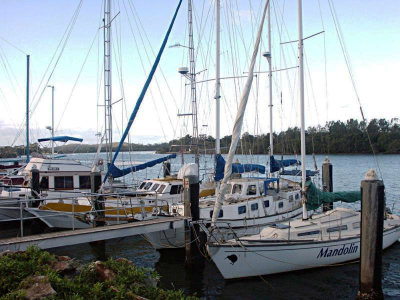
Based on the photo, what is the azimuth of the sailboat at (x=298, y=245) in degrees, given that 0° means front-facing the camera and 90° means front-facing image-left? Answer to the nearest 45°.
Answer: approximately 45°

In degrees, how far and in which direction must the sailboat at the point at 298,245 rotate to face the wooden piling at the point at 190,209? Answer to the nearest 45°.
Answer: approximately 45° to its right

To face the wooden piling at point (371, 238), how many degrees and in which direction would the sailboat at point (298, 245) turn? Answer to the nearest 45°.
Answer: approximately 90° to its left

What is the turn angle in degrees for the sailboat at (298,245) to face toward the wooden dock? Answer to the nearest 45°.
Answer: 0° — it already faces it

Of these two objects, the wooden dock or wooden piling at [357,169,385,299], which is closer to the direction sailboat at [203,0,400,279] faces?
the wooden dock
